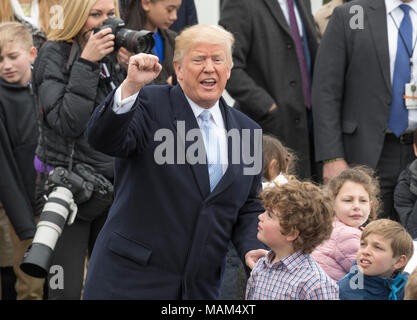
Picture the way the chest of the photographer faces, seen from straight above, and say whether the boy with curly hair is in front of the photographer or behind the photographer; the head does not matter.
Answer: in front

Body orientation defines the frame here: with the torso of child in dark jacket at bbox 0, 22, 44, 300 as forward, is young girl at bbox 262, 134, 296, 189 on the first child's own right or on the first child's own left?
on the first child's own left

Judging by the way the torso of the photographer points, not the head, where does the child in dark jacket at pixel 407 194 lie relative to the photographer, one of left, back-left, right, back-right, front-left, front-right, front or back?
front-left

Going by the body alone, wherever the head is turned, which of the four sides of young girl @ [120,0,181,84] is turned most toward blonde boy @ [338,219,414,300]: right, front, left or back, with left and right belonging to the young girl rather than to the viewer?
front

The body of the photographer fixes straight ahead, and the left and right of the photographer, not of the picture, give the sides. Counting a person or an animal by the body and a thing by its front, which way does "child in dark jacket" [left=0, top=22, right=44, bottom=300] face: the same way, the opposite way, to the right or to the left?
to the right

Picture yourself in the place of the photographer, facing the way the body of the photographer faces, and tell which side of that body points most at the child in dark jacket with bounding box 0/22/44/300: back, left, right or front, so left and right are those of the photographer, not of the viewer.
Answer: back

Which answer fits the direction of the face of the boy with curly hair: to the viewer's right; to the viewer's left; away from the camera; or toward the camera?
to the viewer's left

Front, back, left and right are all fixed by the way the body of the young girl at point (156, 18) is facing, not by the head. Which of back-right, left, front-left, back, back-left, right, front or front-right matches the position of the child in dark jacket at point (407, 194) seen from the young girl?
front-left

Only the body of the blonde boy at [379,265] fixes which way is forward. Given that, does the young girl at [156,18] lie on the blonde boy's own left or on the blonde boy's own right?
on the blonde boy's own right

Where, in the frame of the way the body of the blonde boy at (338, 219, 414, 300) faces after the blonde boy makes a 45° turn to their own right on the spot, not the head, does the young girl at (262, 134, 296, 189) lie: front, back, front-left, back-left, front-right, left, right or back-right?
front-right

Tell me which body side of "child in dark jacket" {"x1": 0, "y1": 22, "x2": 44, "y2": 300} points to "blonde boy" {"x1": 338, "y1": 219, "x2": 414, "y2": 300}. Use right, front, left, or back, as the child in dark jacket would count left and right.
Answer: left

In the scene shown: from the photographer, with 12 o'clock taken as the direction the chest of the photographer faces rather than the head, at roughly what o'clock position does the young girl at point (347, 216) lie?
The young girl is roughly at 11 o'clock from the photographer.

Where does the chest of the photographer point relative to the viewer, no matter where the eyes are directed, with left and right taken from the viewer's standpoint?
facing the viewer and to the right of the viewer
